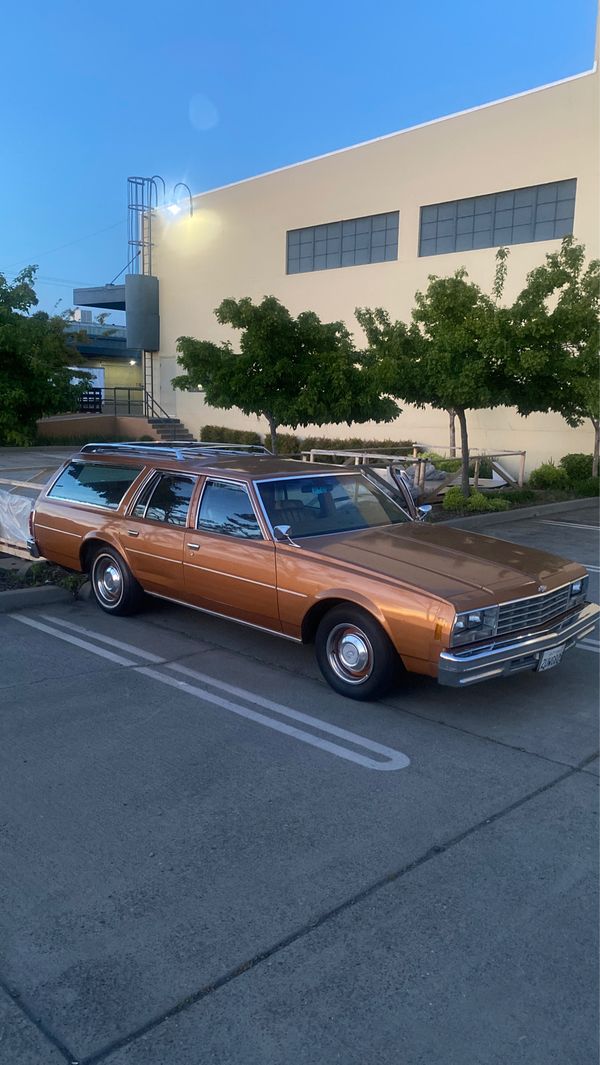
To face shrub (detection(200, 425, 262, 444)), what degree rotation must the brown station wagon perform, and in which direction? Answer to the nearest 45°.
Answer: approximately 135° to its left

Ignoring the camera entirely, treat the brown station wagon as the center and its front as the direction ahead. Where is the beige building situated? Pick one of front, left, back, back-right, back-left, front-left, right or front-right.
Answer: back-left

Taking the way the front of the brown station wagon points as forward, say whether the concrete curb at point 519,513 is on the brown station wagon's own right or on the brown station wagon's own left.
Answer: on the brown station wagon's own left

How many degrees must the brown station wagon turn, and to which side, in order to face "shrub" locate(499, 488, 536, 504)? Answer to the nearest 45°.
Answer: approximately 135° to its left

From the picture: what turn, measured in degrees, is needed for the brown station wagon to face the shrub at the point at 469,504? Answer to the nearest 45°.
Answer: approximately 135° to its left

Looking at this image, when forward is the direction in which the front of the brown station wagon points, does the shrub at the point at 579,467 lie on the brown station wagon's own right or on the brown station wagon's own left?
on the brown station wagon's own left

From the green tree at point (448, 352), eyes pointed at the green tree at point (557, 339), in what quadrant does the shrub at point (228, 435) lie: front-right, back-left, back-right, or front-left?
back-left

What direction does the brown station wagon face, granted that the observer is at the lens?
facing the viewer and to the right of the viewer

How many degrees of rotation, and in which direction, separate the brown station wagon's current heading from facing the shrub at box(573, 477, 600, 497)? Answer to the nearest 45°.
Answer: approximately 90° to its left

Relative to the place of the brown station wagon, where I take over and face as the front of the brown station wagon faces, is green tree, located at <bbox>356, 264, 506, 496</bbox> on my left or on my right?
on my left

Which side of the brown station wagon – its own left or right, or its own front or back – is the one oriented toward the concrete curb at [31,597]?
back
